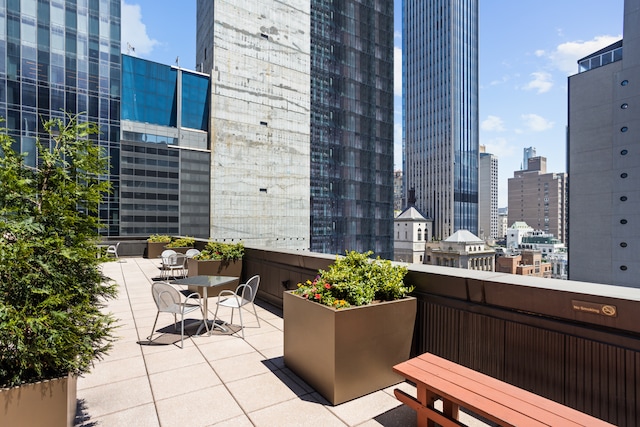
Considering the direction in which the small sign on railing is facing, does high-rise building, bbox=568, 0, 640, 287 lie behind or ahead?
behind

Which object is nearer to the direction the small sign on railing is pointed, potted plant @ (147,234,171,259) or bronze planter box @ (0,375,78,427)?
the bronze planter box

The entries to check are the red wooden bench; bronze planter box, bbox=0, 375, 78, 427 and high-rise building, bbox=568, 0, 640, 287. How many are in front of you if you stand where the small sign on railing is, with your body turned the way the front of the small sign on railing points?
2

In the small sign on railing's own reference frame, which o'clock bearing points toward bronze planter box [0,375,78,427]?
The bronze planter box is roughly at 12 o'clock from the small sign on railing.

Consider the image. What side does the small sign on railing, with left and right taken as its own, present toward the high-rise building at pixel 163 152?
right

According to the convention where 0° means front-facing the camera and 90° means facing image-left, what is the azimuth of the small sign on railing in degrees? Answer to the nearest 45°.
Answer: approximately 45°

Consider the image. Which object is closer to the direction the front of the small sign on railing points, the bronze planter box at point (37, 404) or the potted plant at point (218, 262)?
the bronze planter box

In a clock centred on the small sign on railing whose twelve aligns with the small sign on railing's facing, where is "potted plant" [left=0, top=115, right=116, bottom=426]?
The potted plant is roughly at 12 o'clock from the small sign on railing.

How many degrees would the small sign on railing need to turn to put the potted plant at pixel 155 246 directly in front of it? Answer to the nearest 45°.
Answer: approximately 45° to its right
